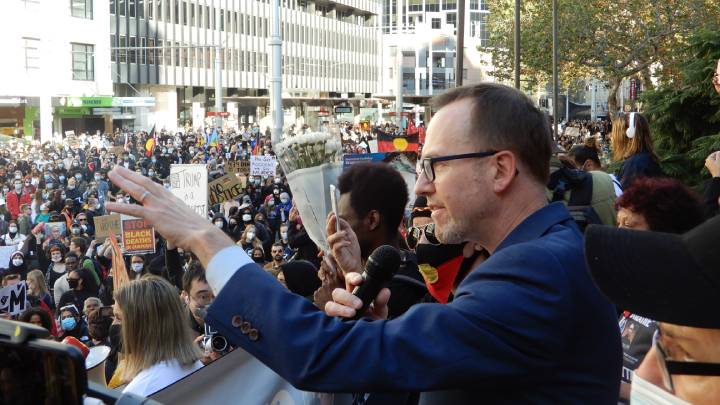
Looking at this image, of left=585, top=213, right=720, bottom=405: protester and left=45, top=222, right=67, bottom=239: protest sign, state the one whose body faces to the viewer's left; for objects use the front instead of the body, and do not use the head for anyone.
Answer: the protester

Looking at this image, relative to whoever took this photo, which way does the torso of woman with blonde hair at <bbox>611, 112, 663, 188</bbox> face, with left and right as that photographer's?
facing away from the viewer and to the left of the viewer

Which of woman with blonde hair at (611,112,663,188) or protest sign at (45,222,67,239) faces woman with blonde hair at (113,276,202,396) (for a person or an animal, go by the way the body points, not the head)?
the protest sign

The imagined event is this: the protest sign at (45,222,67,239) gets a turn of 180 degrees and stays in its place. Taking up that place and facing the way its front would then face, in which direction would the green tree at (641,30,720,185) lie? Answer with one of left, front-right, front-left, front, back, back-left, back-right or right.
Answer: back-right

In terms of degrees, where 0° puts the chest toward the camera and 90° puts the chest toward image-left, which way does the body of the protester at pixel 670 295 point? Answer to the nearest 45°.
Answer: approximately 90°

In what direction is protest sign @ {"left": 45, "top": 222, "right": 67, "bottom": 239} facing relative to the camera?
toward the camera

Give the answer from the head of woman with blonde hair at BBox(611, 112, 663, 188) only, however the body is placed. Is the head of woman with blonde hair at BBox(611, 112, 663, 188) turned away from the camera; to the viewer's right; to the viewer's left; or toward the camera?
away from the camera

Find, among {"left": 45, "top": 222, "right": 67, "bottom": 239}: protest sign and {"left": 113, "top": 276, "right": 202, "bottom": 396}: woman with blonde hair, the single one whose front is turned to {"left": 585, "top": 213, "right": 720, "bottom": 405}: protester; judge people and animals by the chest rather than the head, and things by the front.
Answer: the protest sign

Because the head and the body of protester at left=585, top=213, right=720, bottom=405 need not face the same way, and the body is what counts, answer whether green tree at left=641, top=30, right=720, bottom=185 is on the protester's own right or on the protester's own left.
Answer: on the protester's own right

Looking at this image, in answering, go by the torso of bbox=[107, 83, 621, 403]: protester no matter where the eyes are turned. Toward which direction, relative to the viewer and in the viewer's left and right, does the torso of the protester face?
facing to the left of the viewer

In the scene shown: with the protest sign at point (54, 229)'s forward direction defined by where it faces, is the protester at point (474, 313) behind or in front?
in front

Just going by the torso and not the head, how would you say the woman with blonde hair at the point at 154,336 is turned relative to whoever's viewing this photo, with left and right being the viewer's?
facing away from the viewer and to the left of the viewer

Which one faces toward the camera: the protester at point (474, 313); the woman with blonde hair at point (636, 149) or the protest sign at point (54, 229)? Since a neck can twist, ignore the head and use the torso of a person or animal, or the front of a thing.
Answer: the protest sign

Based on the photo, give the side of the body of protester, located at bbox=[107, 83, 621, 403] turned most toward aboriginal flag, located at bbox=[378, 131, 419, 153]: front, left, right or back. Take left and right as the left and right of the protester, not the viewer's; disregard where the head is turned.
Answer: right

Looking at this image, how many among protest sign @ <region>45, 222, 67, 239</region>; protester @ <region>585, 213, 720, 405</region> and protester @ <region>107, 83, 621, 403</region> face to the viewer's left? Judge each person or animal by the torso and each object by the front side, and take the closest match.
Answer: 2

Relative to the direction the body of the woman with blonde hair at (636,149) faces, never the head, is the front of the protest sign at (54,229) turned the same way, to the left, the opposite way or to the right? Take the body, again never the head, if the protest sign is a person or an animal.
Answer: the opposite way

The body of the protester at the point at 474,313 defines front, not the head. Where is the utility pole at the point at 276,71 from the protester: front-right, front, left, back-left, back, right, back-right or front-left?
right

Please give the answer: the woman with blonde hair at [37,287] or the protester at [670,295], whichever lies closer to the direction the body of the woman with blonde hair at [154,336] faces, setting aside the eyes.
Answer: the woman with blonde hair
